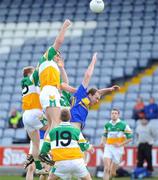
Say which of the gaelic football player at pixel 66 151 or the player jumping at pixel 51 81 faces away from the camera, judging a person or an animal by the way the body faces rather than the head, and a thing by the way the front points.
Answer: the gaelic football player

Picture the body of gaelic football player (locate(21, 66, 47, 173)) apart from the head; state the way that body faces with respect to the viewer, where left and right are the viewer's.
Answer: facing away from the viewer and to the right of the viewer

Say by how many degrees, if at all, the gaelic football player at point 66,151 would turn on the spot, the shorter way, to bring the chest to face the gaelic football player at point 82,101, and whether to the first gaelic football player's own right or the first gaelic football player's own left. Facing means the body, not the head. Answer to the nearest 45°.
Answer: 0° — they already face them

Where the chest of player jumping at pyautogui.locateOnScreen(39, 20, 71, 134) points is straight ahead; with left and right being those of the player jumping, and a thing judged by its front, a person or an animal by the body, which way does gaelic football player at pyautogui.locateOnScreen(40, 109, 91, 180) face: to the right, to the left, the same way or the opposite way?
to the left

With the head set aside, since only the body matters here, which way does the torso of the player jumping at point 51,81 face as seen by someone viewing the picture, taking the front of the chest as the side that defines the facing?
to the viewer's right

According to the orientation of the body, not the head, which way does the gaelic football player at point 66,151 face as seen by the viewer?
away from the camera
